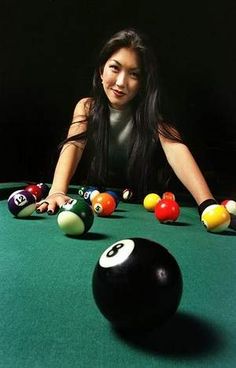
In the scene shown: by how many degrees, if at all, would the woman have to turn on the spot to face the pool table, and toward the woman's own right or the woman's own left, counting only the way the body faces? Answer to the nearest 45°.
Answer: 0° — they already face it

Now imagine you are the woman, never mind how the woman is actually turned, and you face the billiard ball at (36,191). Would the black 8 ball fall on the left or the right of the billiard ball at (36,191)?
left

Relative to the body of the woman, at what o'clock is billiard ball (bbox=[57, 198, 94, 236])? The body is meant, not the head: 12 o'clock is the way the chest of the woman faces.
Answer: The billiard ball is roughly at 12 o'clock from the woman.

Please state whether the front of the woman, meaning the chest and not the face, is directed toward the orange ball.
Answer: yes

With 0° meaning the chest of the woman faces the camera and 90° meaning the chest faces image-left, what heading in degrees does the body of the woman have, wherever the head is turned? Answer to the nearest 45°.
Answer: approximately 0°

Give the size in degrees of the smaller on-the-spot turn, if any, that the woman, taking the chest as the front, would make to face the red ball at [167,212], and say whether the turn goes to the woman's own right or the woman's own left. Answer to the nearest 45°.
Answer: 0° — they already face it
